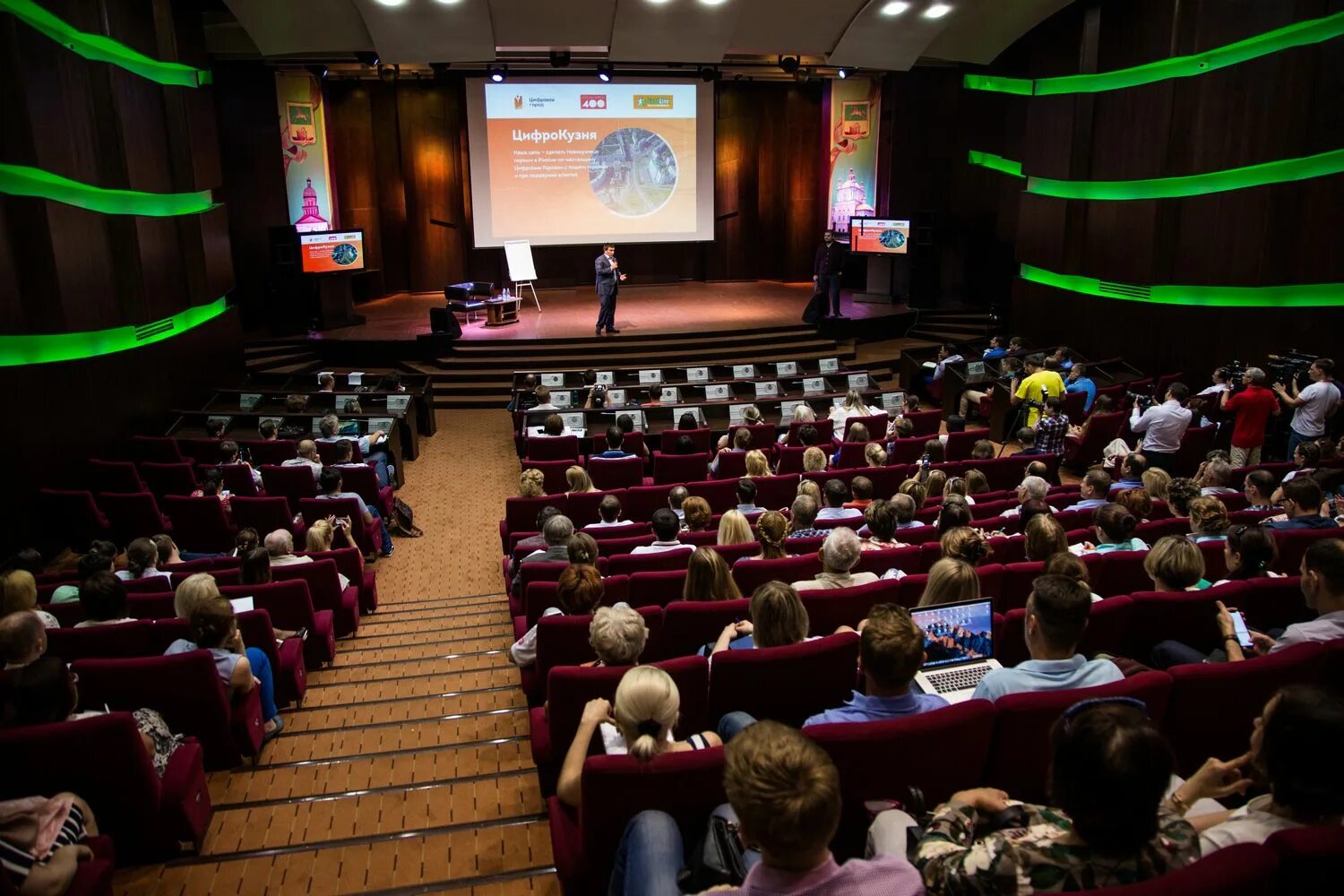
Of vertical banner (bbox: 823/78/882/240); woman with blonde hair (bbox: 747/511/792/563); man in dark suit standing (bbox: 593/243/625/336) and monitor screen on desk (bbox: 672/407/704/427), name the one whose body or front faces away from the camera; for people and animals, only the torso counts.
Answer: the woman with blonde hair

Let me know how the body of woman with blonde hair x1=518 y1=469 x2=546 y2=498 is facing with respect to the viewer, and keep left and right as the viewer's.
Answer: facing away from the viewer

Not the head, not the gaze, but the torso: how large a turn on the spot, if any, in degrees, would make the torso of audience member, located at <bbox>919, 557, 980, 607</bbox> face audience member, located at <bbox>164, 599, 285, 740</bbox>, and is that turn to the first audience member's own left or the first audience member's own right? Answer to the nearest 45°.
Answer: approximately 90° to the first audience member's own left

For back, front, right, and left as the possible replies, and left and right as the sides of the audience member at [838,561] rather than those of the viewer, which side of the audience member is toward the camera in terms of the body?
back

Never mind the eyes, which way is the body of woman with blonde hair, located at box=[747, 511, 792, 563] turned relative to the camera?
away from the camera

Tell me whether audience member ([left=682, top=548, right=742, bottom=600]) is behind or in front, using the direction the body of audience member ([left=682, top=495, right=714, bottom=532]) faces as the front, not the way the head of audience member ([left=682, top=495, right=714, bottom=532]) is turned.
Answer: behind

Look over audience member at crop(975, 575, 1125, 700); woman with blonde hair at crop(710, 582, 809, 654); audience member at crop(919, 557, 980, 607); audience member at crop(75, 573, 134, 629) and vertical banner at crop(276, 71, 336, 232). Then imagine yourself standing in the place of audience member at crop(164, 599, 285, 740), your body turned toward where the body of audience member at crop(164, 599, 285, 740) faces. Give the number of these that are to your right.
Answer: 3

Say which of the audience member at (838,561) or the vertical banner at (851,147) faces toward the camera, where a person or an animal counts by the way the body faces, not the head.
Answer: the vertical banner

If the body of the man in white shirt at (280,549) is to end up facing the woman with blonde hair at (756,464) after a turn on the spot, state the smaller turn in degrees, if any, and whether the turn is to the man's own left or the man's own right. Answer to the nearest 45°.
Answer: approximately 45° to the man's own right

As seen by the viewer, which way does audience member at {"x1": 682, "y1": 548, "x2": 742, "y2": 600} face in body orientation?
away from the camera

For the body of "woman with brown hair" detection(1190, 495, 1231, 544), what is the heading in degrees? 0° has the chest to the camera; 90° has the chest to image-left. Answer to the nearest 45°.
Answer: approximately 135°

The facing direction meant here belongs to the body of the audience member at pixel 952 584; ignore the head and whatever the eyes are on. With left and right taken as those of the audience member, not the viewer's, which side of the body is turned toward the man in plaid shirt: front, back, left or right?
front

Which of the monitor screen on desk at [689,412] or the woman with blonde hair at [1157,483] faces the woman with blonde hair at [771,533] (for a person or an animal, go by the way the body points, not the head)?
the monitor screen on desk

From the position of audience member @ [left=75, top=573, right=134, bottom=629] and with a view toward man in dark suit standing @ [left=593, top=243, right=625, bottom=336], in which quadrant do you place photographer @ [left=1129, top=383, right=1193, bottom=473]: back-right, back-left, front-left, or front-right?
front-right

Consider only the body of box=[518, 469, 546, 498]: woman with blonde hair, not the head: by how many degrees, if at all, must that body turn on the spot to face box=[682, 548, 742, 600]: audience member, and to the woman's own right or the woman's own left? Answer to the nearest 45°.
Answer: approximately 180°

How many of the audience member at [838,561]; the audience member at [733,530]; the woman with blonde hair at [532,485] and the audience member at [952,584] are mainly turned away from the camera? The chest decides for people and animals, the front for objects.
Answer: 4

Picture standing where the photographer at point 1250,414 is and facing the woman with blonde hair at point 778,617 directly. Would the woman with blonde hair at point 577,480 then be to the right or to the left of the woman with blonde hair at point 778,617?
right

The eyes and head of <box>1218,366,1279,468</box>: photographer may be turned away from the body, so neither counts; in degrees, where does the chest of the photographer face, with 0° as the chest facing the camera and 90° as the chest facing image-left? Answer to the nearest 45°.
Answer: approximately 135°

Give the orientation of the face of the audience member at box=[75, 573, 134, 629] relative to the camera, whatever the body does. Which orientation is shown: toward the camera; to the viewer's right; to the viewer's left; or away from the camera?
away from the camera

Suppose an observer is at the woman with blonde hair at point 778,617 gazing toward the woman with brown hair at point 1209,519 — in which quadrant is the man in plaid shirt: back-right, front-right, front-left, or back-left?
front-left
